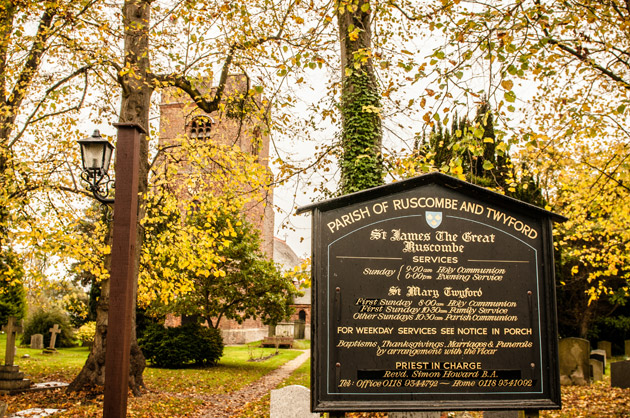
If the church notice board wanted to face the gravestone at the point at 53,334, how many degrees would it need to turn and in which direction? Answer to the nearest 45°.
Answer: approximately 135° to its right

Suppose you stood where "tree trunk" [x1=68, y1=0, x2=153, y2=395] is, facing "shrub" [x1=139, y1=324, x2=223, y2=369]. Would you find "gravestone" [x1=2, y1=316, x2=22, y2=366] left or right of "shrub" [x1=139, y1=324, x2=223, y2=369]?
left

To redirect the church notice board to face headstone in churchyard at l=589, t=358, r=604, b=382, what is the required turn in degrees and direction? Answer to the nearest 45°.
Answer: approximately 180°

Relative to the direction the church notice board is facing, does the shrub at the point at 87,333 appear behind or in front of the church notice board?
behind

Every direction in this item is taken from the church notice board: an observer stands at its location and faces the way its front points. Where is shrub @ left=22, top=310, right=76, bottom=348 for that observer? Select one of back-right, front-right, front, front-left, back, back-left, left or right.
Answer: back-right

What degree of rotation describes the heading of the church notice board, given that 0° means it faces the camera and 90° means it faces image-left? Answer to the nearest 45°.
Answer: approximately 0°

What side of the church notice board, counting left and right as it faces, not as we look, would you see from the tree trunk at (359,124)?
back

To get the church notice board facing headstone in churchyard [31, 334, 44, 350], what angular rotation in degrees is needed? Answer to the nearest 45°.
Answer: approximately 135° to its right
